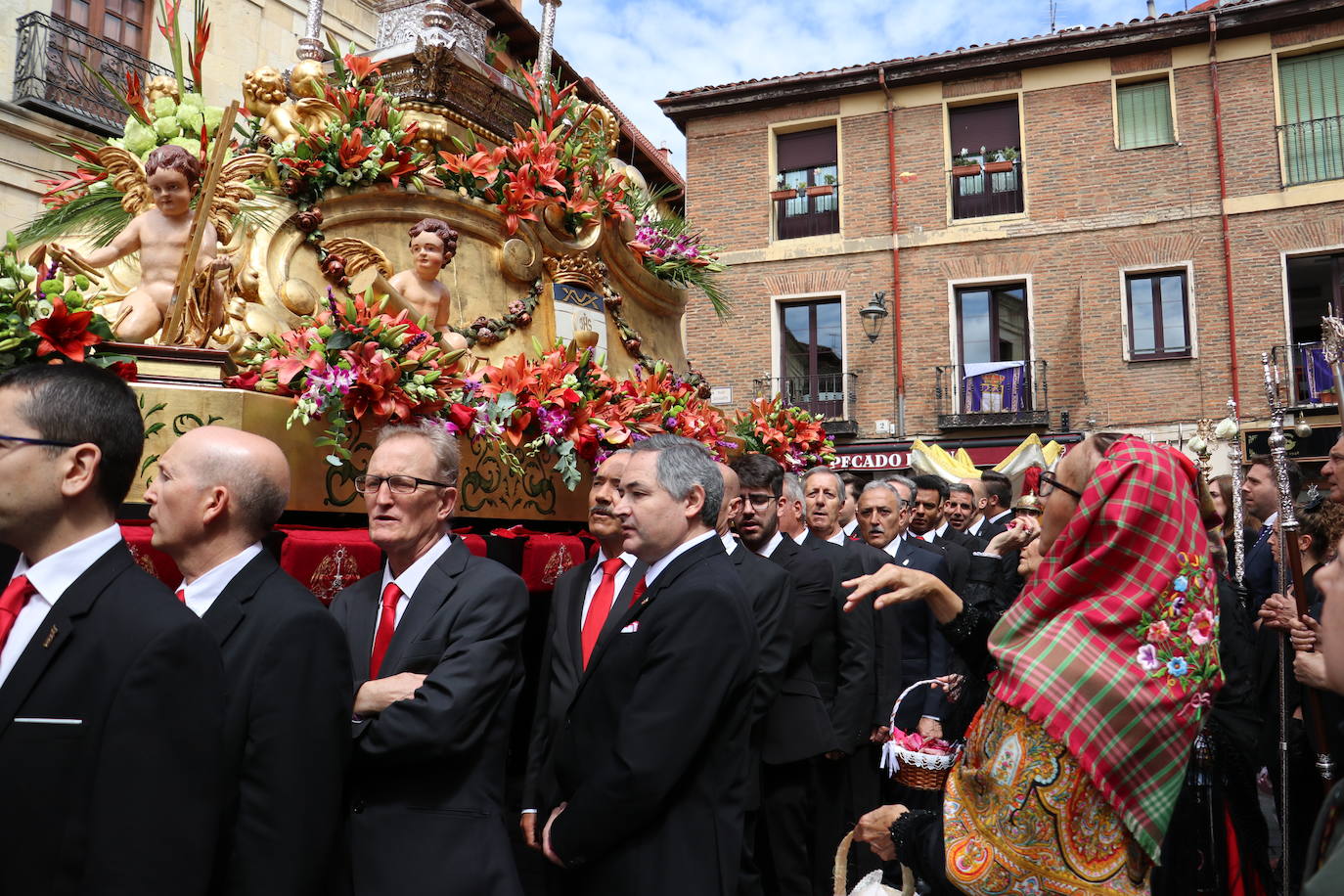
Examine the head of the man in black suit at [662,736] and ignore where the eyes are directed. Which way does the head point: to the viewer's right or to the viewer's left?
to the viewer's left

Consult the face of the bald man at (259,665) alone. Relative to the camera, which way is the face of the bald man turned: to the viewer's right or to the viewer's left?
to the viewer's left

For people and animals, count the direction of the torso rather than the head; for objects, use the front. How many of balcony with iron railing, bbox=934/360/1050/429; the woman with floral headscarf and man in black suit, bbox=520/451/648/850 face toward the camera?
2

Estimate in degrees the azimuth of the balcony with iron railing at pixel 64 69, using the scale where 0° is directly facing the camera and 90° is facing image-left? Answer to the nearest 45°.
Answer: approximately 315°

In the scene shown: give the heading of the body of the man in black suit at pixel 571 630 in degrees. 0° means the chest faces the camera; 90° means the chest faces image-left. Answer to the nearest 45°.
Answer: approximately 0°

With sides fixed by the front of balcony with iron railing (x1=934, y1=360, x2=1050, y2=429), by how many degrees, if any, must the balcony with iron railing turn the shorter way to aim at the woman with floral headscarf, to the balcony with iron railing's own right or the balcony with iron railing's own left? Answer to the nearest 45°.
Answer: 0° — it already faces them

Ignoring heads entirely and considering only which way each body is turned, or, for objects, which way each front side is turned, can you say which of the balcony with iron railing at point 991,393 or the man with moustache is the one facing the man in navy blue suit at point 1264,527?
the balcony with iron railing

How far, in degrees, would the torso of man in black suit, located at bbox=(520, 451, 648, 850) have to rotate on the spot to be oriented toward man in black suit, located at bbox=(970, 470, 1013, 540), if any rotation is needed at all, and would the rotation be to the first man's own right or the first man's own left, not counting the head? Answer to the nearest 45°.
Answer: approximately 135° to the first man's own left

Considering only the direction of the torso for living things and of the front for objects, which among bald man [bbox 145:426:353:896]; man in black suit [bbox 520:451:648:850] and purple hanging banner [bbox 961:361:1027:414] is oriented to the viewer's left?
the bald man
